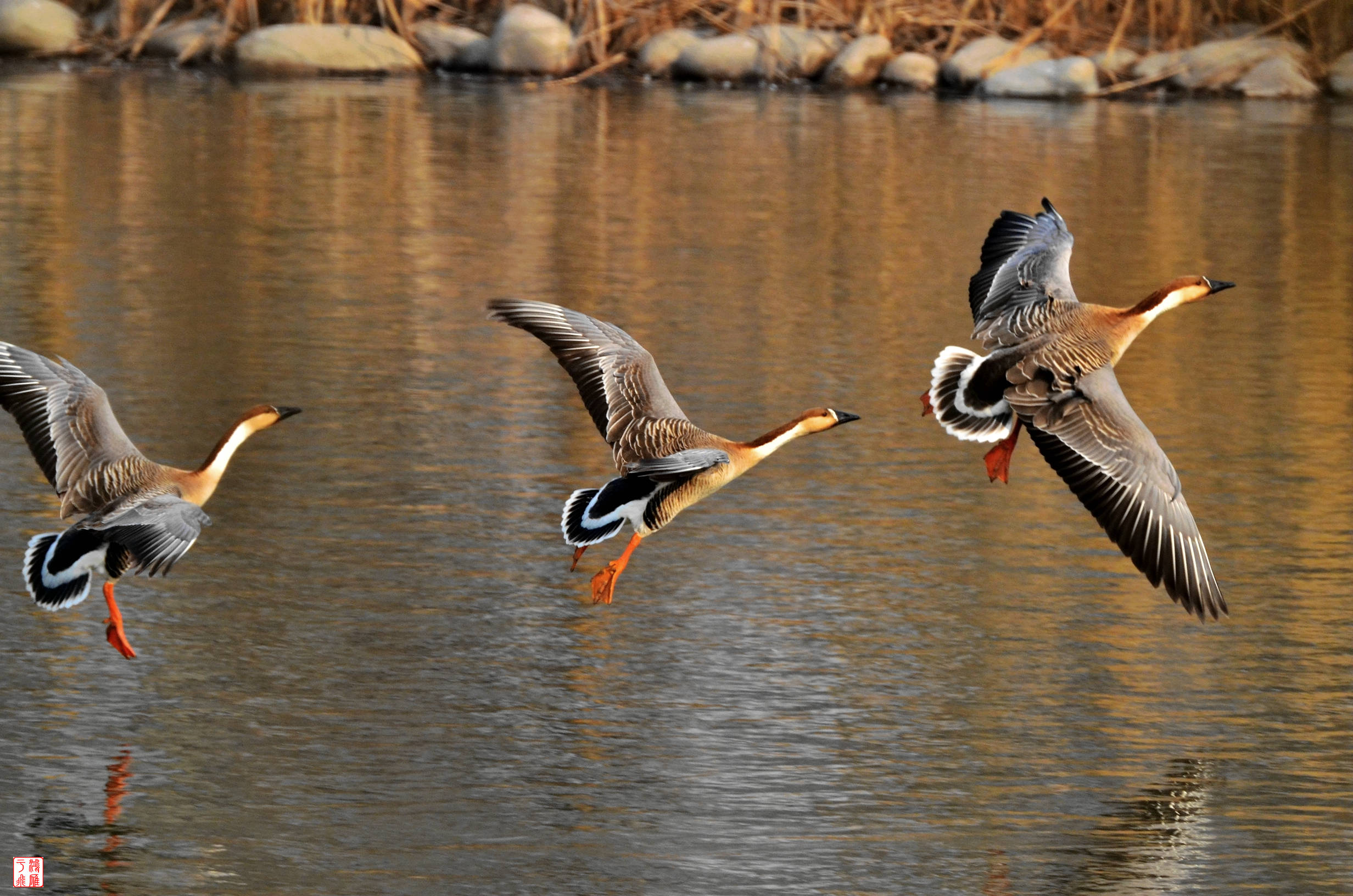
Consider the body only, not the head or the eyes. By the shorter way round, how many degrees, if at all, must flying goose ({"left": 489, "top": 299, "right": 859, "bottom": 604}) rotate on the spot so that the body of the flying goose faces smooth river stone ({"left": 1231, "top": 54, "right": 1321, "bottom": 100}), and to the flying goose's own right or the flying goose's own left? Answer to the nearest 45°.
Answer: approximately 45° to the flying goose's own left

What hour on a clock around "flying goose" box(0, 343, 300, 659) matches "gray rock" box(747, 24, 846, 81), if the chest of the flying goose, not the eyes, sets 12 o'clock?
The gray rock is roughly at 11 o'clock from the flying goose.

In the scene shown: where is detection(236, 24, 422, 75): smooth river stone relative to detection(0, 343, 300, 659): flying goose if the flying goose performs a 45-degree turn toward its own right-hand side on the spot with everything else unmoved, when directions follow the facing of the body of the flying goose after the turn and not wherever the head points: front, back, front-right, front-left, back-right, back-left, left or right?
left

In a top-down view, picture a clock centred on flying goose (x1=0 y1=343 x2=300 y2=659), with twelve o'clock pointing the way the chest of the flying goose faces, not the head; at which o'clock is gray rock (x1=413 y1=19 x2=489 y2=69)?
The gray rock is roughly at 11 o'clock from the flying goose.

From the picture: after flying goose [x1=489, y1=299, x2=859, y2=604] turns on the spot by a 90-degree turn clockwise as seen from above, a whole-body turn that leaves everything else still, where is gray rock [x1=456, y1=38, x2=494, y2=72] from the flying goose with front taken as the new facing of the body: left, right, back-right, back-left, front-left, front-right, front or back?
back-left

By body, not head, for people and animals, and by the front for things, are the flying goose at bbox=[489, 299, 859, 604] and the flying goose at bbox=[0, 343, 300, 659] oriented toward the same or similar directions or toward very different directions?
same or similar directions

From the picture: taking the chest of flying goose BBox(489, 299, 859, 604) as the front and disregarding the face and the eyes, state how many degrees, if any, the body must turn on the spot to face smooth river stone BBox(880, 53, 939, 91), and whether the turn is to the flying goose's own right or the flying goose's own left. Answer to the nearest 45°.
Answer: approximately 45° to the flying goose's own left

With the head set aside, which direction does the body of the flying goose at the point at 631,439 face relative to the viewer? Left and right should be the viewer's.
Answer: facing away from the viewer and to the right of the viewer

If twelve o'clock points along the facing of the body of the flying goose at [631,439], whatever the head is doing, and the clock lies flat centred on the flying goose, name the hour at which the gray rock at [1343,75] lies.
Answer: The gray rock is roughly at 11 o'clock from the flying goose.

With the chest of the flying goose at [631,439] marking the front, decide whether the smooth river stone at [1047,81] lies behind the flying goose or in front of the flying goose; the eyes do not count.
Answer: in front

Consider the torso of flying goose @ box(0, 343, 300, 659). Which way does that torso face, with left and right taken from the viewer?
facing away from the viewer and to the right of the viewer

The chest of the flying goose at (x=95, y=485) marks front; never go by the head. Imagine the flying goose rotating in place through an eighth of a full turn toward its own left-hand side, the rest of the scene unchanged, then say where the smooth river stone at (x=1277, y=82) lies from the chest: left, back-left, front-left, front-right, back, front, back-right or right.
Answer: front-right

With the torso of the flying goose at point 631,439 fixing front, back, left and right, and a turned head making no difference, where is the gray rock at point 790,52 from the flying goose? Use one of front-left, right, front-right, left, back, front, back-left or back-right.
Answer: front-left

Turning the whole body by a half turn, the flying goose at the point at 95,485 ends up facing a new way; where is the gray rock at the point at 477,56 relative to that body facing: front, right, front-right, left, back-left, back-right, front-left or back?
back-right

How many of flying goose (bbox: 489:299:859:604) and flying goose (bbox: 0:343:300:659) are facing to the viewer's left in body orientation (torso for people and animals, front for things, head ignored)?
0
